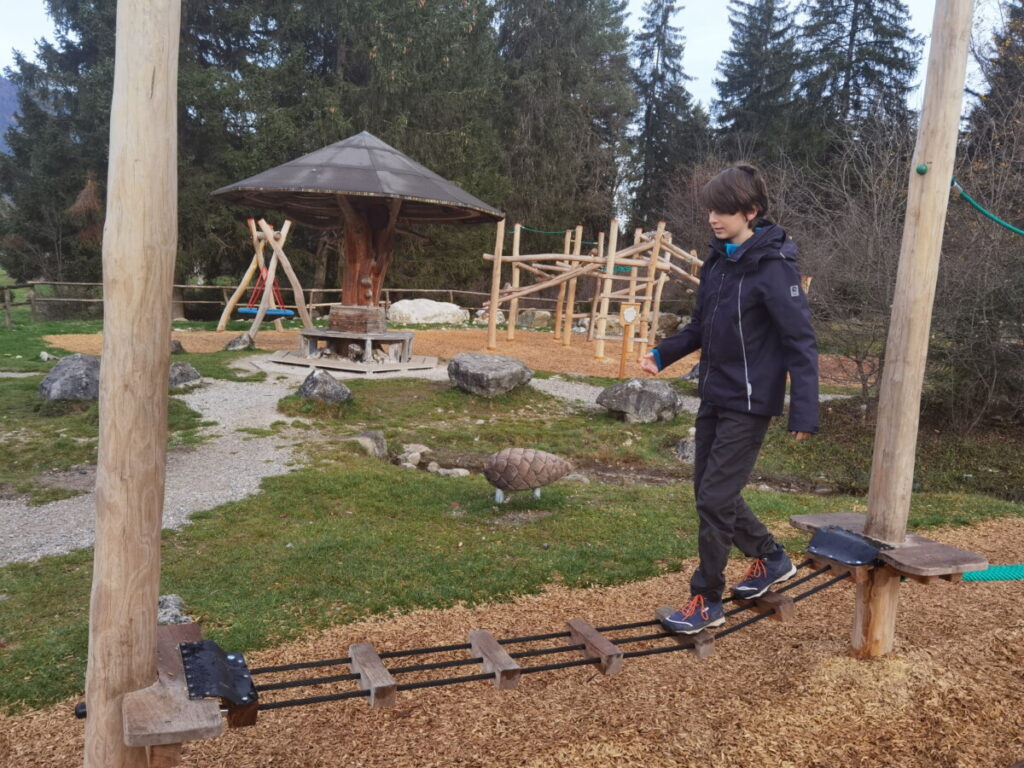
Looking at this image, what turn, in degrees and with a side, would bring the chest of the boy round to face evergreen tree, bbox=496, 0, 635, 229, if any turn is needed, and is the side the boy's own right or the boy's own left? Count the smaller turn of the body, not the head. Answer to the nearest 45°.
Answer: approximately 135° to the boy's own right

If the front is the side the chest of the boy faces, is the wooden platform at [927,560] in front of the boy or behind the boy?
behind

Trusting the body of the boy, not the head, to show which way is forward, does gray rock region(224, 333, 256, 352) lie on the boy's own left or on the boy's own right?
on the boy's own right

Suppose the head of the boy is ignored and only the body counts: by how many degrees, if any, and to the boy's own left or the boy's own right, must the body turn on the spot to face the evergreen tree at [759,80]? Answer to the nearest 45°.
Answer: approximately 135° to the boy's own right

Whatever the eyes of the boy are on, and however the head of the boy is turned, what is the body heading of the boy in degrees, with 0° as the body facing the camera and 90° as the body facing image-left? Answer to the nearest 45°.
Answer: approximately 45°

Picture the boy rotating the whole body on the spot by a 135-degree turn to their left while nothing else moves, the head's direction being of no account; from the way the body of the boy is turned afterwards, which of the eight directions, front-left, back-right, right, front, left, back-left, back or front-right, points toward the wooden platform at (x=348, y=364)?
back-left

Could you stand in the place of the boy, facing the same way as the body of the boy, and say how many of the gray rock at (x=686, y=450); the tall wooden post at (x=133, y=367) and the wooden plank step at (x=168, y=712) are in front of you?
2

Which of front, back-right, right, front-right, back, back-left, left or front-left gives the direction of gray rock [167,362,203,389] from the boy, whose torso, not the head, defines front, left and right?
right

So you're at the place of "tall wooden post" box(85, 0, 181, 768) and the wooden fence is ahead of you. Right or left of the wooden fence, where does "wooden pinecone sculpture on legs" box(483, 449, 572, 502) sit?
right

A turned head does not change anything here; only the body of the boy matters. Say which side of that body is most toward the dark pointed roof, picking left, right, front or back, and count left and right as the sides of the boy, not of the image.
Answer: right

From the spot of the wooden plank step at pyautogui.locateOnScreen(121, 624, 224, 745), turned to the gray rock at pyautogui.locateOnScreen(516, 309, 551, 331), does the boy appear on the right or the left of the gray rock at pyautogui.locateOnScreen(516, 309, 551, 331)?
right

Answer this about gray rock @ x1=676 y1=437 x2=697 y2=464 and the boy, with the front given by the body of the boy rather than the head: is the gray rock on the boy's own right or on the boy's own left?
on the boy's own right

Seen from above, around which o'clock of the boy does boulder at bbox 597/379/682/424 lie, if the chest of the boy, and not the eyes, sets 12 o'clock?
The boulder is roughly at 4 o'clock from the boy.

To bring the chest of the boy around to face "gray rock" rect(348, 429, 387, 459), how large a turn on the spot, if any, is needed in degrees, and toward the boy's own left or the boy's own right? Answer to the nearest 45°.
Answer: approximately 90° to the boy's own right
